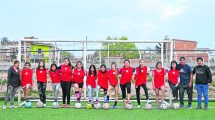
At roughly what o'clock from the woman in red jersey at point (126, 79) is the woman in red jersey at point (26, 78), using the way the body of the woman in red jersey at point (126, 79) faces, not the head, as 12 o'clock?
the woman in red jersey at point (26, 78) is roughly at 3 o'clock from the woman in red jersey at point (126, 79).

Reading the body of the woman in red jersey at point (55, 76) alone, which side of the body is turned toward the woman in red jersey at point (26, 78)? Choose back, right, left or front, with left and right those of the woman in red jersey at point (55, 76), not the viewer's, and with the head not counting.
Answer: right

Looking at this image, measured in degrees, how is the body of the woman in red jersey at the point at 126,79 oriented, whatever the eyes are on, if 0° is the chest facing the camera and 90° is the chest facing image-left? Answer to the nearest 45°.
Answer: approximately 0°

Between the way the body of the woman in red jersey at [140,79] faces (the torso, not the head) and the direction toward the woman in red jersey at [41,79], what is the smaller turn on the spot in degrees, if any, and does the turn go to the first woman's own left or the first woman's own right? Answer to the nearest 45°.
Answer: approximately 90° to the first woman's own right

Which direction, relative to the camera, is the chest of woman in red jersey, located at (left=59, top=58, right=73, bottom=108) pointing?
toward the camera

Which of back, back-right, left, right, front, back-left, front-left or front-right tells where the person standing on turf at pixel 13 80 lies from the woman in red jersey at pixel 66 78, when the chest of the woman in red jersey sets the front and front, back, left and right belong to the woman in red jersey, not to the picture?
right

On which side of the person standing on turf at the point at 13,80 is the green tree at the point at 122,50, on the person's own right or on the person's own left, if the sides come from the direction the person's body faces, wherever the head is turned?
on the person's own left

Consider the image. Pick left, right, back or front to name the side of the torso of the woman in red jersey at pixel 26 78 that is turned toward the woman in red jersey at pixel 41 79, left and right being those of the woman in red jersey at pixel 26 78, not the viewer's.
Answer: left

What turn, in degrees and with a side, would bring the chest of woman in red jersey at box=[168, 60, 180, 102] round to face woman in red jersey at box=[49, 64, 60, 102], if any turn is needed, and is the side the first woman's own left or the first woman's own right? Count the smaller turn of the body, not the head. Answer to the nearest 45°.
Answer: approximately 90° to the first woman's own right

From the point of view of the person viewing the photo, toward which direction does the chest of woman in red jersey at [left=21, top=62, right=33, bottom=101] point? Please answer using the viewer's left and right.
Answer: facing the viewer

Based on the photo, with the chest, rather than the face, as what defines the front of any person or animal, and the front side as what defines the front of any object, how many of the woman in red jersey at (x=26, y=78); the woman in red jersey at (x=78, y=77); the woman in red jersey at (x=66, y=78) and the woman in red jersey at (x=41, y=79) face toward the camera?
4

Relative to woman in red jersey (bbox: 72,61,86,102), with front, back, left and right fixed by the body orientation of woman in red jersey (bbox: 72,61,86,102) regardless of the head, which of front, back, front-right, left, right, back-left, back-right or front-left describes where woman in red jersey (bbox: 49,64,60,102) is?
right

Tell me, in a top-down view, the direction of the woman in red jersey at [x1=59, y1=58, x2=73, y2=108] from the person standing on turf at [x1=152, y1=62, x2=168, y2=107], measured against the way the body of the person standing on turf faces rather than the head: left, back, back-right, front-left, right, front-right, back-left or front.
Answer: right

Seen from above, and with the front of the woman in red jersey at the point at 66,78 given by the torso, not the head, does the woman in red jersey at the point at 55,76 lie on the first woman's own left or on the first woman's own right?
on the first woman's own right
